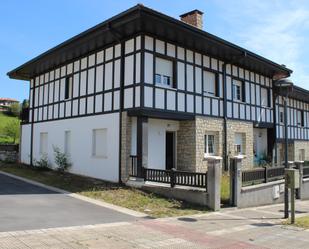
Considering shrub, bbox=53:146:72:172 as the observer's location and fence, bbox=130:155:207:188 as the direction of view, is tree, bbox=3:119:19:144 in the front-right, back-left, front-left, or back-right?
back-left

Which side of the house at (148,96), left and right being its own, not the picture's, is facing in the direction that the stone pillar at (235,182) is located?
front

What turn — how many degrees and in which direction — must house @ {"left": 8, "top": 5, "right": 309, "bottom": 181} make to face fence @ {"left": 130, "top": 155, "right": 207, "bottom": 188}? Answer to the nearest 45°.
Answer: approximately 45° to its right

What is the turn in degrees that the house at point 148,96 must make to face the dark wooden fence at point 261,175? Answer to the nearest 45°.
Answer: approximately 45° to its left

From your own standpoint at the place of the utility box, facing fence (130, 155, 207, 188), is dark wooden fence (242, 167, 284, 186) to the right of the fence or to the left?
right

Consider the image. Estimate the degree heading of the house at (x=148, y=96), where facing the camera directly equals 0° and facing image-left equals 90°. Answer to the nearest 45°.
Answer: approximately 315°

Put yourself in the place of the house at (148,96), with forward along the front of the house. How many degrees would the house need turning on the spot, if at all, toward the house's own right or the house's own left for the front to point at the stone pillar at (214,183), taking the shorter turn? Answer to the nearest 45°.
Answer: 0° — it already faces it
